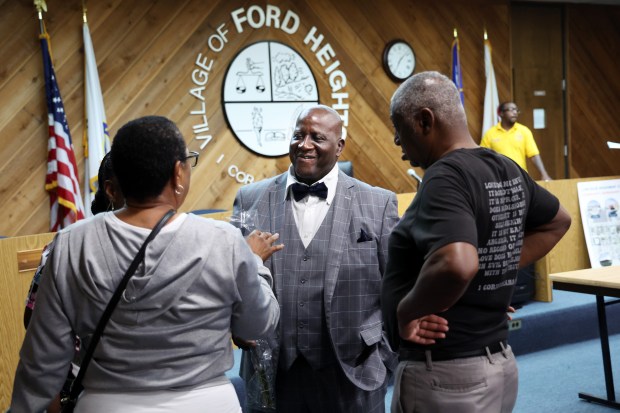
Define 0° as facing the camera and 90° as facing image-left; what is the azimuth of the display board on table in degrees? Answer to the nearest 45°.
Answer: approximately 0°

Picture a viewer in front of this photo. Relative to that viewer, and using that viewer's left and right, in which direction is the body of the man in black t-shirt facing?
facing away from the viewer and to the left of the viewer

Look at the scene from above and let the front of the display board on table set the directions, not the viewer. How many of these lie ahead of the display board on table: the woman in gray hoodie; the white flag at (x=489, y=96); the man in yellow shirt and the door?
1

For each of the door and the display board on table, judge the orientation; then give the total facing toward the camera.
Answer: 2

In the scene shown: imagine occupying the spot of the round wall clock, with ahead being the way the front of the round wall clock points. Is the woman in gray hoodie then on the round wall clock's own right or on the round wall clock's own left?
on the round wall clock's own right

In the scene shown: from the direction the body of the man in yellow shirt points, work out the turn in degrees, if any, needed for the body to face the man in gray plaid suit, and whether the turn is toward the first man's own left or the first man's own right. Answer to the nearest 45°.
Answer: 0° — they already face them

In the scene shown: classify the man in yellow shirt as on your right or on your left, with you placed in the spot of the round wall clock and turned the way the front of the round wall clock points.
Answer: on your left

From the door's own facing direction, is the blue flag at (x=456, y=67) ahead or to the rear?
ahead

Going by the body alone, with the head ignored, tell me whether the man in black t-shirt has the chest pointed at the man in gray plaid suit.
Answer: yes

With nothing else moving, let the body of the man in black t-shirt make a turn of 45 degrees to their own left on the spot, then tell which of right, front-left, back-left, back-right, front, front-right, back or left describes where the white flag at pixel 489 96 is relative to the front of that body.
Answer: right

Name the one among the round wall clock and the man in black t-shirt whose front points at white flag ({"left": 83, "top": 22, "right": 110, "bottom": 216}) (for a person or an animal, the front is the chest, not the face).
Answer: the man in black t-shirt

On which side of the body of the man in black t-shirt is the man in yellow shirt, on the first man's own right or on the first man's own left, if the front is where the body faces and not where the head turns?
on the first man's own right

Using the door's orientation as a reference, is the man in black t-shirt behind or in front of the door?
in front
